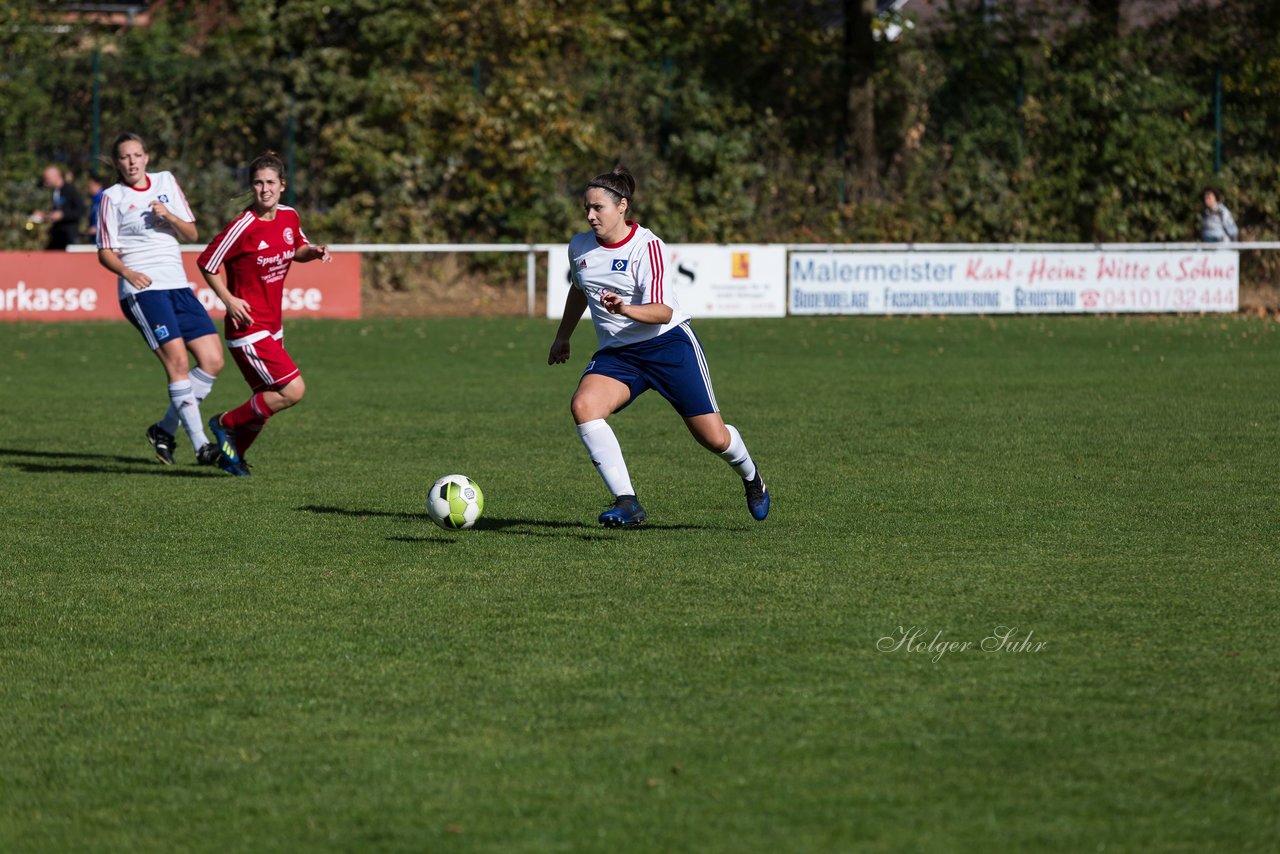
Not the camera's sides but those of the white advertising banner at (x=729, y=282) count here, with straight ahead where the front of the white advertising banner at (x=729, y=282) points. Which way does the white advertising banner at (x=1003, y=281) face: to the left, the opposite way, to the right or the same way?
the same way

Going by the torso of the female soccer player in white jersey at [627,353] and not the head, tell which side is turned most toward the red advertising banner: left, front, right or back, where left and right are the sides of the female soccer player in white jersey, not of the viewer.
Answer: right

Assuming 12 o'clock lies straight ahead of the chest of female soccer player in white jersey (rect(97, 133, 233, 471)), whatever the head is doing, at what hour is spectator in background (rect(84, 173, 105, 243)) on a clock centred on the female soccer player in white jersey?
The spectator in background is roughly at 6 o'clock from the female soccer player in white jersey.

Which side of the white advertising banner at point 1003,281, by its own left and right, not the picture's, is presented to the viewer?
front

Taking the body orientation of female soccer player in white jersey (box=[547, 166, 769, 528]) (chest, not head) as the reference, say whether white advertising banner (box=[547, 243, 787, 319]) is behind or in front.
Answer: behind

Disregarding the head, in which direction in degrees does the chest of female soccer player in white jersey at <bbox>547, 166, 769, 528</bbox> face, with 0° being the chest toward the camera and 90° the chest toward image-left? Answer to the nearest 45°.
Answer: approximately 45°

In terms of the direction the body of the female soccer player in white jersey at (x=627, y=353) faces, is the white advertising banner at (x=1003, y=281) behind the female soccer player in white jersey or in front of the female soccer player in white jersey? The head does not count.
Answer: behind

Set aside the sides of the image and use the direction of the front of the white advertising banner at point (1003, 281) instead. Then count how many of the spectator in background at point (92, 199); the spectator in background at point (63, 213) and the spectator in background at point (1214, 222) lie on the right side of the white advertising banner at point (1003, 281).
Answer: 2

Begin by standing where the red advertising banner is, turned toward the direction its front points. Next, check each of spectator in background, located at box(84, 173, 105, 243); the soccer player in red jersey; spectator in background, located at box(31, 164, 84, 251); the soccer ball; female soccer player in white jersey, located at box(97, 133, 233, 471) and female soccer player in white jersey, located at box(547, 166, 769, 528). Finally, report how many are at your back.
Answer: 2

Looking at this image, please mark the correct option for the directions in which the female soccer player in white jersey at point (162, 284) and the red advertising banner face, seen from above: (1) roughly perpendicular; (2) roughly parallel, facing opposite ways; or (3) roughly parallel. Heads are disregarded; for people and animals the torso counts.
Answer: roughly parallel

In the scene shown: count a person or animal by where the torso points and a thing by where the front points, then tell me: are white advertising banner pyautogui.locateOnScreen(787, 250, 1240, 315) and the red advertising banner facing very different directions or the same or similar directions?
same or similar directions

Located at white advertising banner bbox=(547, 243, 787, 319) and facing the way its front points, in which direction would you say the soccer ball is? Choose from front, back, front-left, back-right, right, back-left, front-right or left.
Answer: front

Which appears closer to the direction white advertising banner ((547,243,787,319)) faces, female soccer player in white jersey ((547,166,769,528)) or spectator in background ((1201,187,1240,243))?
the female soccer player in white jersey

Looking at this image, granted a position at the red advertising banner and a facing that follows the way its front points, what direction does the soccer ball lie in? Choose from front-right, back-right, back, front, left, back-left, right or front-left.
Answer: front

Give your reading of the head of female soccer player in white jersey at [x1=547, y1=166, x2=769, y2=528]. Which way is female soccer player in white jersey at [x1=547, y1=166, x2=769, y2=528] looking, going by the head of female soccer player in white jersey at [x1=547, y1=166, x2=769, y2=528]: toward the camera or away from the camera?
toward the camera

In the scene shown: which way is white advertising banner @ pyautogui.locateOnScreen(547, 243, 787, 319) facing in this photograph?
toward the camera
